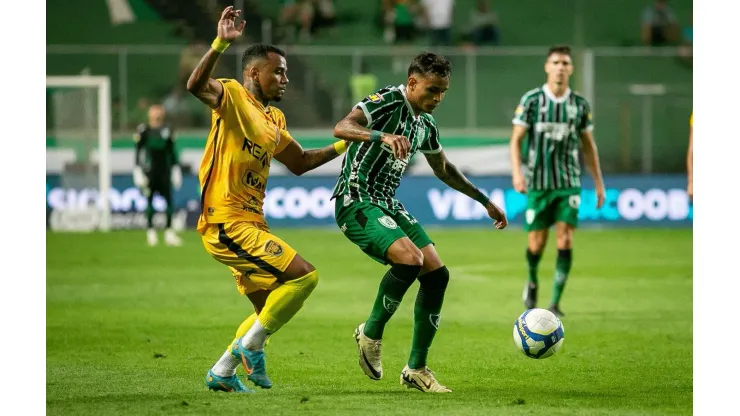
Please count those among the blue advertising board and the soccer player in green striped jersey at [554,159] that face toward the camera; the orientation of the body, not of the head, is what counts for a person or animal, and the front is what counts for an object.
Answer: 2

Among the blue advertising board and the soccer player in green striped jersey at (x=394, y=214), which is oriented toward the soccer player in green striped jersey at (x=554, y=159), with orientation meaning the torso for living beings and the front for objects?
the blue advertising board

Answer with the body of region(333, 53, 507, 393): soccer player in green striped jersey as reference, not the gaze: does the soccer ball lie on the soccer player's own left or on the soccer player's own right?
on the soccer player's own left

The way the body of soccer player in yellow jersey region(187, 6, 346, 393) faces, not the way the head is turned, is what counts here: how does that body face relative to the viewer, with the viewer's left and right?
facing the viewer and to the right of the viewer

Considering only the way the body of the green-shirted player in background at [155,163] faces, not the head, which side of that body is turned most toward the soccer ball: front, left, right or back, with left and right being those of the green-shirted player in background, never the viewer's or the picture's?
front

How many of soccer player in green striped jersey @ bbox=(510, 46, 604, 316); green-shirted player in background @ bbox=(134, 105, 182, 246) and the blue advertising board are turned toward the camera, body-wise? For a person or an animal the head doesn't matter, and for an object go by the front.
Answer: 3

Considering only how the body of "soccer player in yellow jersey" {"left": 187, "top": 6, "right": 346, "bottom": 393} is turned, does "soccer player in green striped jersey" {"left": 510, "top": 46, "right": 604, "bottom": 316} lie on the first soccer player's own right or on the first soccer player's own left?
on the first soccer player's own left

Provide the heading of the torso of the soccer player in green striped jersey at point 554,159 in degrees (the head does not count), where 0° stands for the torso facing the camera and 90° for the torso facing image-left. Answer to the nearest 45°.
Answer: approximately 0°
